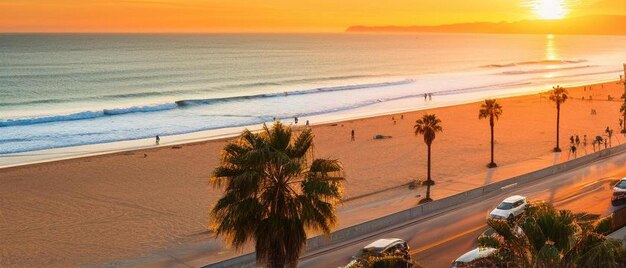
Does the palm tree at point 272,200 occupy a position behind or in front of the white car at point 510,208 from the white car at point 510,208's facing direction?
in front

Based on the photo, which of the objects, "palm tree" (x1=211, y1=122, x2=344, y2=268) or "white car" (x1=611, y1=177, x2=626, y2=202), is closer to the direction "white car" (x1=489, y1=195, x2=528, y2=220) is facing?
the palm tree

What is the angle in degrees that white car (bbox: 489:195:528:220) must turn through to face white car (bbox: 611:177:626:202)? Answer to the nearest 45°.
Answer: approximately 180°

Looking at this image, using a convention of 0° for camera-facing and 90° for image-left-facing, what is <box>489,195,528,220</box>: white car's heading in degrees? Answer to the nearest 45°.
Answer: approximately 45°
